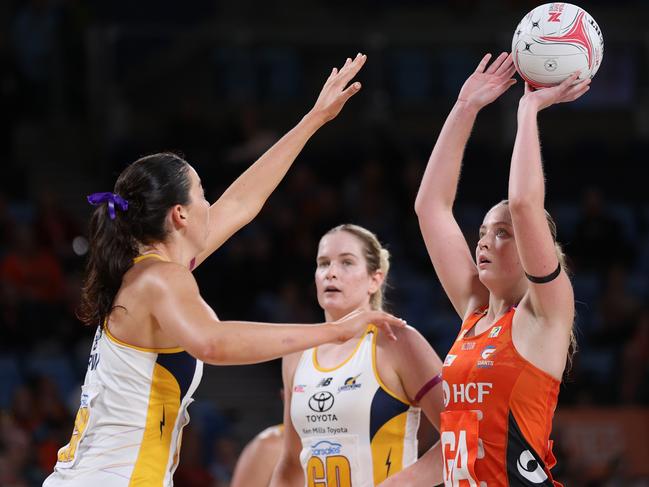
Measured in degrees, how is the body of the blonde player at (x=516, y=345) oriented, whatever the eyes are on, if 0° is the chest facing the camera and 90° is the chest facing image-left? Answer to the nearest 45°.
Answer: approximately 45°

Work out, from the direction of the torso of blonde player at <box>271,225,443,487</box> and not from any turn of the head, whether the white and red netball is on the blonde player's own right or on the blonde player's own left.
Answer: on the blonde player's own left

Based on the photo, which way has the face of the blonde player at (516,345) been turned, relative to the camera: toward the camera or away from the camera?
toward the camera

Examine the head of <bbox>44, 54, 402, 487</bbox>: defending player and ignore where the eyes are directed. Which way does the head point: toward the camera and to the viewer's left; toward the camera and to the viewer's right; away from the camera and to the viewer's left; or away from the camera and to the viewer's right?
away from the camera and to the viewer's right

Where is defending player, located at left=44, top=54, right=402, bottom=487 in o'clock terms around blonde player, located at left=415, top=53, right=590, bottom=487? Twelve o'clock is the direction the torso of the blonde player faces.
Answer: The defending player is roughly at 1 o'clock from the blonde player.

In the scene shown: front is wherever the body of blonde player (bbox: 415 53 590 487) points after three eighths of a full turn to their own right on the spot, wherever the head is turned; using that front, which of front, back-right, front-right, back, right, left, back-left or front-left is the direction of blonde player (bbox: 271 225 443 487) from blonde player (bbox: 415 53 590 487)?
front-left
